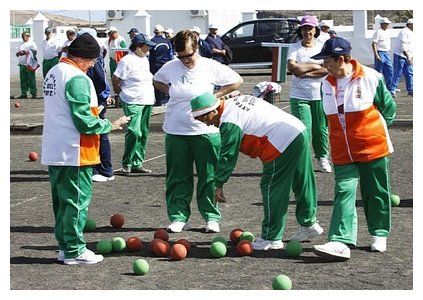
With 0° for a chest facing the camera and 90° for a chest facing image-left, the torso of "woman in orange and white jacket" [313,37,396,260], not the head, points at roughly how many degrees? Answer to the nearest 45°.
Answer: approximately 45°

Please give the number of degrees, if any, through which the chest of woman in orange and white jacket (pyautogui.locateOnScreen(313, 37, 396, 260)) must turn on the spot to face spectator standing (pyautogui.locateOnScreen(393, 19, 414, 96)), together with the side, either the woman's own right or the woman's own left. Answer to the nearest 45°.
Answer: approximately 135° to the woman's own right

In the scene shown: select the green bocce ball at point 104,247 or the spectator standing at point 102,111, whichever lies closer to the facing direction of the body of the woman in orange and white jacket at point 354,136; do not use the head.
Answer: the green bocce ball

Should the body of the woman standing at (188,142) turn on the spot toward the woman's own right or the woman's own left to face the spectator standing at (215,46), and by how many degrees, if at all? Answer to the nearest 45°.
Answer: approximately 180°

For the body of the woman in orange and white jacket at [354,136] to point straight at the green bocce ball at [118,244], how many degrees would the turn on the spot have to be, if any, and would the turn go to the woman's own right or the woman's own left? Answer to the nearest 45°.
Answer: approximately 45° to the woman's own right

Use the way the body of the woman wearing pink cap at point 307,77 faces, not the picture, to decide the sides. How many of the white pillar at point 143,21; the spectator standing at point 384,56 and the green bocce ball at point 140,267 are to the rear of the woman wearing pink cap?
2

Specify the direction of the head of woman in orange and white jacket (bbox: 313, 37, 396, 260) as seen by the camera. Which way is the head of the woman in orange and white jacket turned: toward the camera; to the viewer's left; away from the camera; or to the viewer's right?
to the viewer's left

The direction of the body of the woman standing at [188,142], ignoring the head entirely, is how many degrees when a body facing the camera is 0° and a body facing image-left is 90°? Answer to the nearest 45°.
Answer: approximately 0°

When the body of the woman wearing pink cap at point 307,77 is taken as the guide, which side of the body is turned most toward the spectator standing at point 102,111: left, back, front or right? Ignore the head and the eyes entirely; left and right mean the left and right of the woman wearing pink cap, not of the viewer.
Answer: right

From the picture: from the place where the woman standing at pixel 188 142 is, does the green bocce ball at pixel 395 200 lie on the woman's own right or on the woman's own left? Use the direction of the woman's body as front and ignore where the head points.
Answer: on the woman's own left
